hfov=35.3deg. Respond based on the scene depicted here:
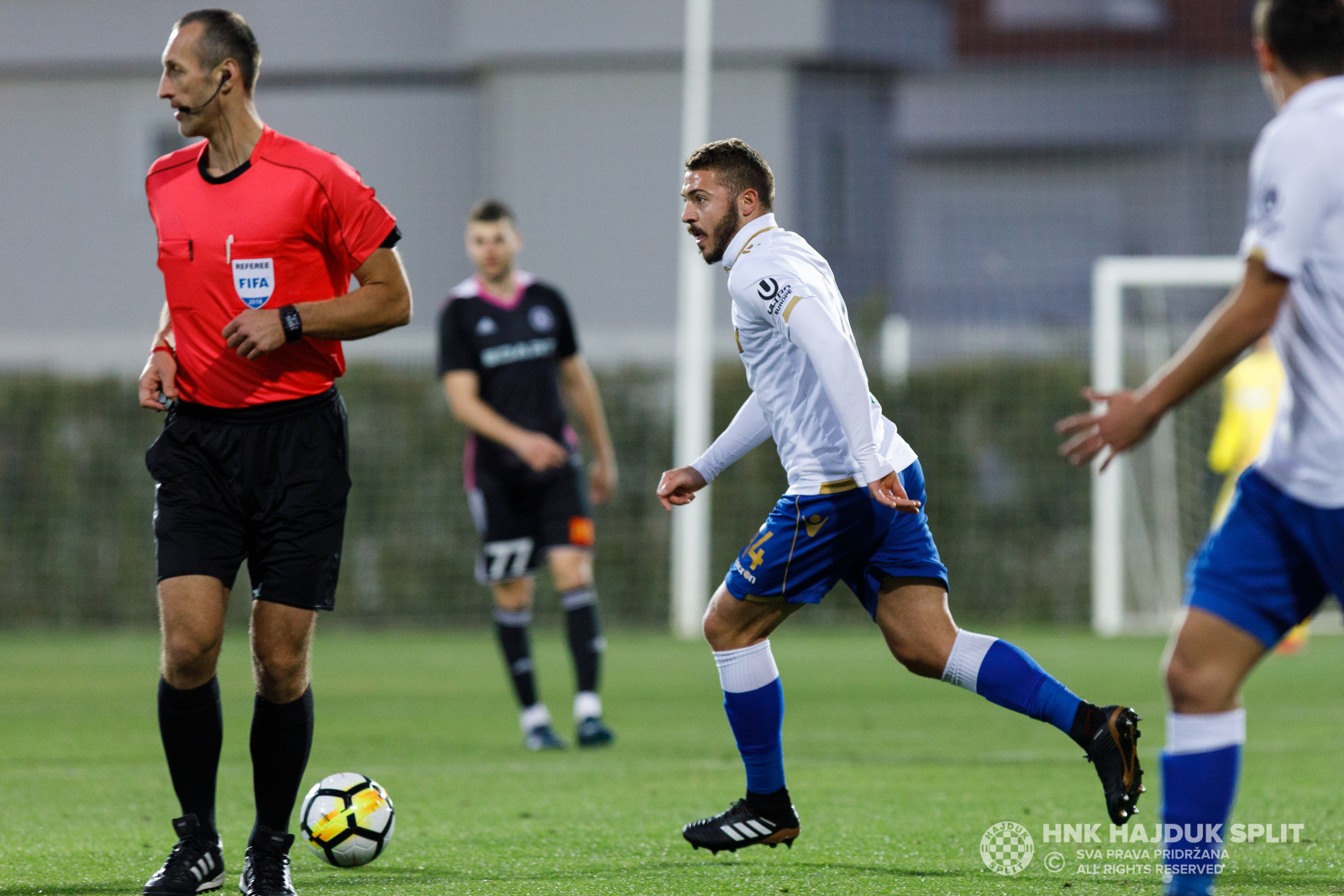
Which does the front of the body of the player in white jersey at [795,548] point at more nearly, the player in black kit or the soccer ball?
the soccer ball

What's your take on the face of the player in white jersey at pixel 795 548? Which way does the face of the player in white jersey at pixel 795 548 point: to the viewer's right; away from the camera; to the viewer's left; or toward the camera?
to the viewer's left

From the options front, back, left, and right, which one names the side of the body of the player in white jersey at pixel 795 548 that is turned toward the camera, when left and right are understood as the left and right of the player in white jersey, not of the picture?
left

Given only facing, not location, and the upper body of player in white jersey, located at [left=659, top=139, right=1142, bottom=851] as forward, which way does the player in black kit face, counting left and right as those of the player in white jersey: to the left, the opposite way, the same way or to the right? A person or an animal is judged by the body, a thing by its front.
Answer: to the left

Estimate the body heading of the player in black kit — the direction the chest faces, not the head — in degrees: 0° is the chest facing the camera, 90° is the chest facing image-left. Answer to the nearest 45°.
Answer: approximately 0°

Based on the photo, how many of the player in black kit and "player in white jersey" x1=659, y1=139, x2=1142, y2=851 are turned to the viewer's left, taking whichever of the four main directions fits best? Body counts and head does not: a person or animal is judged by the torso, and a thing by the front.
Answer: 1

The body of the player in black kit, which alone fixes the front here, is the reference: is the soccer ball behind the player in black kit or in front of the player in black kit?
in front

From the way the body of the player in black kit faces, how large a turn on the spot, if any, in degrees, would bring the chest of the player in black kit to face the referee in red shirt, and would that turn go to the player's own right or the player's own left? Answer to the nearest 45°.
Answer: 0° — they already face them

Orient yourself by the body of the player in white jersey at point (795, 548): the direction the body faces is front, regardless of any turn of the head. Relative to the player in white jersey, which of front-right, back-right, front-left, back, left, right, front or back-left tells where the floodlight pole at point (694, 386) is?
right

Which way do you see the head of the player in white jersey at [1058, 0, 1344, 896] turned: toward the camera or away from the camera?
away from the camera

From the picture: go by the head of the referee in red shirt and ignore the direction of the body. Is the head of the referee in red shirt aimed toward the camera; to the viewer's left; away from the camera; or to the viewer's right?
to the viewer's left

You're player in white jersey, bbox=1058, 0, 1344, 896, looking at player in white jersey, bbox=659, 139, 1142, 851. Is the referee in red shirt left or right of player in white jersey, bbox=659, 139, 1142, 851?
left
